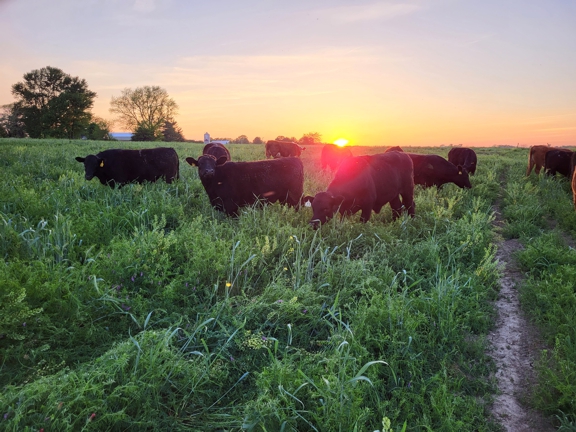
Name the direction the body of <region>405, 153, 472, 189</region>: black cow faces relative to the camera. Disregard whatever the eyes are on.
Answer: to the viewer's right

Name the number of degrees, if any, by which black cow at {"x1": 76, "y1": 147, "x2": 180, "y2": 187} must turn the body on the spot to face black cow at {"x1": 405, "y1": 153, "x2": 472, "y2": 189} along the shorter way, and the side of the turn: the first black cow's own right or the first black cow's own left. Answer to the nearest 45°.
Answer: approximately 180°

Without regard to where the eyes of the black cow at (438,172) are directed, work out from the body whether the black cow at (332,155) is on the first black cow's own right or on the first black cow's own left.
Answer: on the first black cow's own left

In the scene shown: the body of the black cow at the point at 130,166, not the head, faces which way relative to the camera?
to the viewer's left

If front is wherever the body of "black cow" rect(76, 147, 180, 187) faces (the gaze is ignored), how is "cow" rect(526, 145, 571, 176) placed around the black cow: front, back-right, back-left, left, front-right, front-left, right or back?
back
